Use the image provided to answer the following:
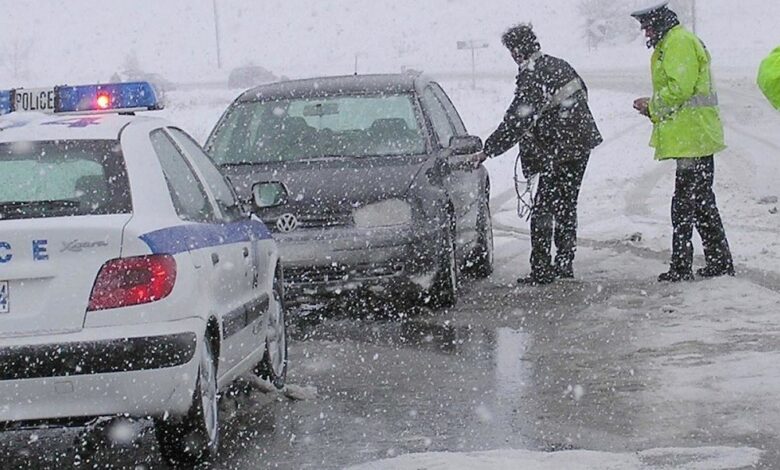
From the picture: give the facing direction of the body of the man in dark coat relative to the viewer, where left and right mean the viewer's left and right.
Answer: facing to the left of the viewer

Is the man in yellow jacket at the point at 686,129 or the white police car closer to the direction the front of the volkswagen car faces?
the white police car

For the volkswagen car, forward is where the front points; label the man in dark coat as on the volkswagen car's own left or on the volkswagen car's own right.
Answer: on the volkswagen car's own left

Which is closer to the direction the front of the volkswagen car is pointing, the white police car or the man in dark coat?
the white police car

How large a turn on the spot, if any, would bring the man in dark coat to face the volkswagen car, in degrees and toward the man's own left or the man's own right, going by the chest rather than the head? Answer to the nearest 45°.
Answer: approximately 45° to the man's own left

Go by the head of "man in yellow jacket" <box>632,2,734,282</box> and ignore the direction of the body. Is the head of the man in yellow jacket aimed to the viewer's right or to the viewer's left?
to the viewer's left

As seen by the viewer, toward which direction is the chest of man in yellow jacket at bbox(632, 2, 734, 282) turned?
to the viewer's left

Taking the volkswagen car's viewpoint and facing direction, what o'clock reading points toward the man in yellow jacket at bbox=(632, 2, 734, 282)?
The man in yellow jacket is roughly at 9 o'clock from the volkswagen car.

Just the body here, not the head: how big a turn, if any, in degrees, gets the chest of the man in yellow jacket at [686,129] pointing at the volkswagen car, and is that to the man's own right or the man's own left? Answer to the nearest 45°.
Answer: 0° — they already face it

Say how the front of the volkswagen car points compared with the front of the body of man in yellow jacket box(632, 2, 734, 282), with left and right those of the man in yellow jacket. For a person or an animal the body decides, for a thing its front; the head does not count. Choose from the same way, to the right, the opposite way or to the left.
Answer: to the left

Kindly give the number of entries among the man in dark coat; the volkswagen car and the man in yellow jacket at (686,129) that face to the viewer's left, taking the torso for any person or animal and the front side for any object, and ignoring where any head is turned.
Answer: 2

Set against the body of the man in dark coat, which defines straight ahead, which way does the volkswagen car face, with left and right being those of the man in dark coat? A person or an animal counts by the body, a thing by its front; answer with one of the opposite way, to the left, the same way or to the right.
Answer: to the left
